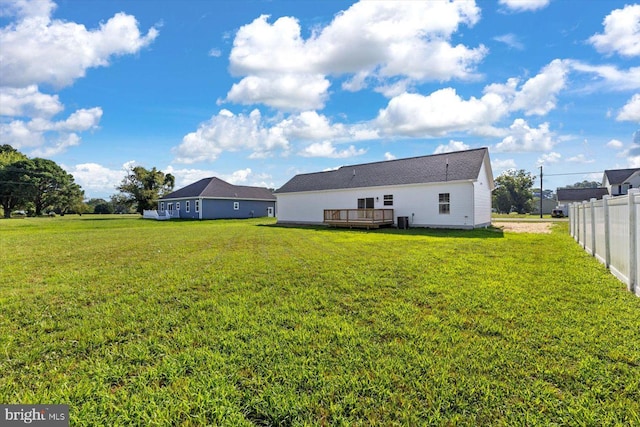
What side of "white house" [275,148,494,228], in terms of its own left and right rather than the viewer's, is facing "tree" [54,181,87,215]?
left

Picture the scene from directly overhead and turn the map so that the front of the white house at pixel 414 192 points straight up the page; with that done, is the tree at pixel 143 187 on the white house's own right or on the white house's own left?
on the white house's own left

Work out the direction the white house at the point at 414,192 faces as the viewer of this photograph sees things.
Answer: facing away from the viewer and to the right of the viewer

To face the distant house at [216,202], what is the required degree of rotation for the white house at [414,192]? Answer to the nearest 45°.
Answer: approximately 90° to its left

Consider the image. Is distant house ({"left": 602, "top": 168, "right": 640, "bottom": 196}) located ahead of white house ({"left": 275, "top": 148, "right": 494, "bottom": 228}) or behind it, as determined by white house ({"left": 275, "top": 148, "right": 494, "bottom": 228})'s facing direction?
ahead
